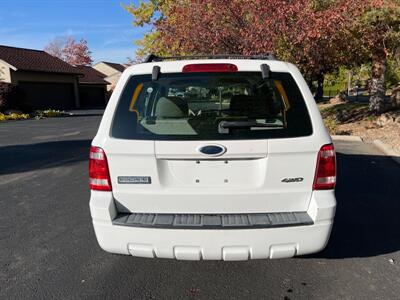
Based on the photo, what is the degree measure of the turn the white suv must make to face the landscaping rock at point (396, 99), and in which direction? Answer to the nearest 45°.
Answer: approximately 45° to its right

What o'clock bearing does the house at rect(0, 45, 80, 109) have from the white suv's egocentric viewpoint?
The house is roughly at 11 o'clock from the white suv.

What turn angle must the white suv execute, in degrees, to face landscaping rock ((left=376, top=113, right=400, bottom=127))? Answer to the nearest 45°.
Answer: approximately 45° to its right

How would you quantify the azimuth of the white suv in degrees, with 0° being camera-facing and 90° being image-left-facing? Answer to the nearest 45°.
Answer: approximately 180°

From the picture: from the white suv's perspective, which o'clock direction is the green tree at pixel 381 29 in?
The green tree is roughly at 1 o'clock from the white suv.
